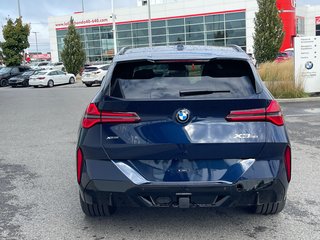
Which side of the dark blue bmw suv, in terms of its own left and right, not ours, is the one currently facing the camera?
back

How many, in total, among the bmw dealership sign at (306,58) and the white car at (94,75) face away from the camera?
1

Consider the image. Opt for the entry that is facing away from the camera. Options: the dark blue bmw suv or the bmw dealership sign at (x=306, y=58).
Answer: the dark blue bmw suv

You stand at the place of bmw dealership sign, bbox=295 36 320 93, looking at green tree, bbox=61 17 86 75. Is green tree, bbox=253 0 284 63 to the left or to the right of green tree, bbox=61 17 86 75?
right

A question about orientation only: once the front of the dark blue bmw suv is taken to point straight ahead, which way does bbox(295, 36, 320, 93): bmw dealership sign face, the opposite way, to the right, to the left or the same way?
the opposite way

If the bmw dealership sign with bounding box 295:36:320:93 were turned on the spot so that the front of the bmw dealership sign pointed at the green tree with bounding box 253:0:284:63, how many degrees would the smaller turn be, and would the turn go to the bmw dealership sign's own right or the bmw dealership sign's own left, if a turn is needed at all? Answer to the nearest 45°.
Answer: approximately 180°

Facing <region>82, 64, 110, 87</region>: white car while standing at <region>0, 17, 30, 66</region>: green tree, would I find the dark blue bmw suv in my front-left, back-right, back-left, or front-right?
front-right

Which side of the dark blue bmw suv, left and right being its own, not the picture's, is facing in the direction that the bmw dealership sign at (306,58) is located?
front

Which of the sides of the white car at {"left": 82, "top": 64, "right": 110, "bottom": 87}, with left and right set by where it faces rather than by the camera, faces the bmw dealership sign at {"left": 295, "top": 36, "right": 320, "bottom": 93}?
right

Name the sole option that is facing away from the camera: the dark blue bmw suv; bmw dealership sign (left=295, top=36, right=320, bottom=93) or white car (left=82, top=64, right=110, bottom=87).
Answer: the dark blue bmw suv

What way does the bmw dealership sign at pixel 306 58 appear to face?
toward the camera

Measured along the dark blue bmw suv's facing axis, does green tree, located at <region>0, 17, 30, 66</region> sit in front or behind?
in front

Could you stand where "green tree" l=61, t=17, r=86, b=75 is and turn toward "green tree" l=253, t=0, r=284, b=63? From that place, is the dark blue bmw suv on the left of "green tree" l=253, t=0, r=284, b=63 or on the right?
right

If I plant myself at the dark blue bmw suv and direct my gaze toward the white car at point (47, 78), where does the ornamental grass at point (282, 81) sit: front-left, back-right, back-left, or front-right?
front-right

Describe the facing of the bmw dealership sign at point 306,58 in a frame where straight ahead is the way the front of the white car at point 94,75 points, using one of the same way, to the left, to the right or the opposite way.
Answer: the opposite way
